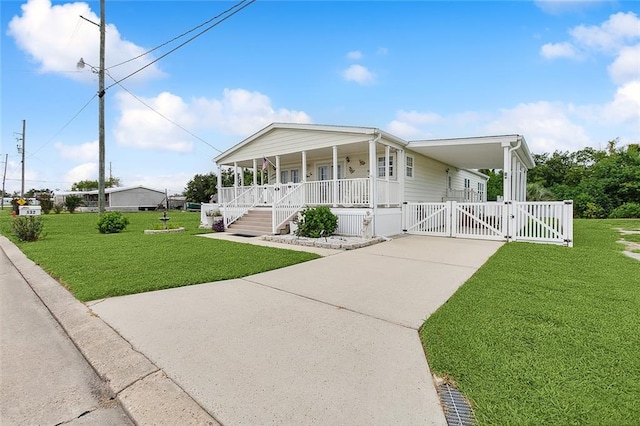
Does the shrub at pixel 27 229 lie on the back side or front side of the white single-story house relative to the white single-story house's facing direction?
on the front side

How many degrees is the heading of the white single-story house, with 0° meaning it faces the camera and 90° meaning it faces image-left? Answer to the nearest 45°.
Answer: approximately 45°

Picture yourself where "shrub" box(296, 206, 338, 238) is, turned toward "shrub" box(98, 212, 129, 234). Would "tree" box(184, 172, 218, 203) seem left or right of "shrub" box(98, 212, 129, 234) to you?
right

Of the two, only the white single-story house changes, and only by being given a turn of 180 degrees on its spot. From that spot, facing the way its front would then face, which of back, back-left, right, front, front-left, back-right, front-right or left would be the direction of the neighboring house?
left

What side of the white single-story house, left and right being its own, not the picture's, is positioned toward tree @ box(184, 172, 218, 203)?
right

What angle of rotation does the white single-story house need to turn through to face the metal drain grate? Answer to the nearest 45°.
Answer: approximately 45° to its left

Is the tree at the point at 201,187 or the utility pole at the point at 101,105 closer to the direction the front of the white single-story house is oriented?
the utility pole

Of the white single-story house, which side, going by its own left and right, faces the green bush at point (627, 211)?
back

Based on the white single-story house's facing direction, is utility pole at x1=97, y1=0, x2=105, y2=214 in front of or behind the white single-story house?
in front

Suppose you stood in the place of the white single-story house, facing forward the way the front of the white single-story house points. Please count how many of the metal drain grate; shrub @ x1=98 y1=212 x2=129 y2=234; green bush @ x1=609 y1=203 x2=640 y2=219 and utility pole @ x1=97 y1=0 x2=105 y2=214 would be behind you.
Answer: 1
